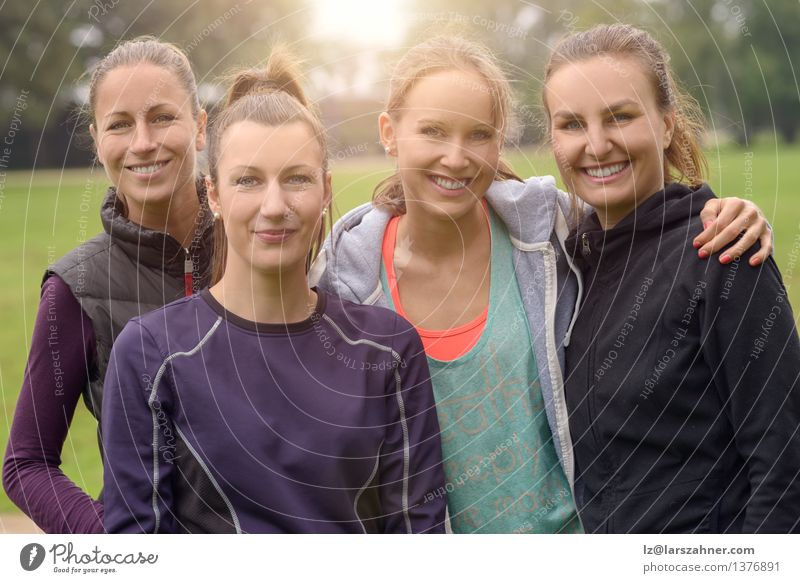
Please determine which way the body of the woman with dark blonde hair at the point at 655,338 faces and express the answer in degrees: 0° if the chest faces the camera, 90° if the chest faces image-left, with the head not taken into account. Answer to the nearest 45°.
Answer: approximately 45°

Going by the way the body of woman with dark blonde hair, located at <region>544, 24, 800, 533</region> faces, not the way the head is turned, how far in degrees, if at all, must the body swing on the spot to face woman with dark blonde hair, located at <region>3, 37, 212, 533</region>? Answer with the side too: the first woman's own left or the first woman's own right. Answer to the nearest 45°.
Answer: approximately 45° to the first woman's own right

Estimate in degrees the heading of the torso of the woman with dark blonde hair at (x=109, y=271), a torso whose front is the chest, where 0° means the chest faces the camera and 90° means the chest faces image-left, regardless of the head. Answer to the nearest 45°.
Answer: approximately 315°

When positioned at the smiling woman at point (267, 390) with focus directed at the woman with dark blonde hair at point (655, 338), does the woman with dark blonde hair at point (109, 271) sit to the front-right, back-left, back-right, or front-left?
back-left

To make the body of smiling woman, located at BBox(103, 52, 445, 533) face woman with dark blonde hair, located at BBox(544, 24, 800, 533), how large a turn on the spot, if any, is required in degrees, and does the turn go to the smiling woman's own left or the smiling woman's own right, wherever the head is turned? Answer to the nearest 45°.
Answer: approximately 90° to the smiling woman's own left
